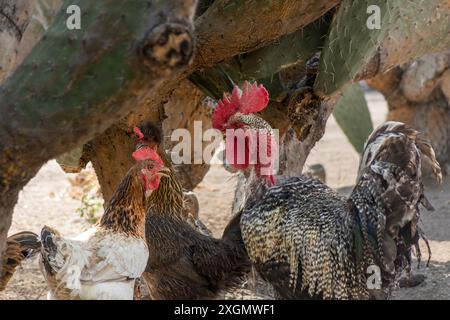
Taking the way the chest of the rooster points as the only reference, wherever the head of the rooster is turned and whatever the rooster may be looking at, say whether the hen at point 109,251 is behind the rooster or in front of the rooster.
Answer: in front

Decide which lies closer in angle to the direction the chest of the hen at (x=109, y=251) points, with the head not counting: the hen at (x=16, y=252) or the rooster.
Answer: the rooster

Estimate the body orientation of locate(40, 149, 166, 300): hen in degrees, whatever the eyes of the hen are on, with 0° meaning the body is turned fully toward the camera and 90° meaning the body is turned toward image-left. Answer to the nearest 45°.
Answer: approximately 270°

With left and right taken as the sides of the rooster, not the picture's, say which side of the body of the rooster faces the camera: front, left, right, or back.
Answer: left

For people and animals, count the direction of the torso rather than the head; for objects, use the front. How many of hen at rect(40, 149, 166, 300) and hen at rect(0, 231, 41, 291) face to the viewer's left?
1

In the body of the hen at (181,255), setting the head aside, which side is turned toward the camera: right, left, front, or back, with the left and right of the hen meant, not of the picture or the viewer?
left

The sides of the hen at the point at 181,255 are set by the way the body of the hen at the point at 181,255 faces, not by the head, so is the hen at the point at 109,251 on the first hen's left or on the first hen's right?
on the first hen's left

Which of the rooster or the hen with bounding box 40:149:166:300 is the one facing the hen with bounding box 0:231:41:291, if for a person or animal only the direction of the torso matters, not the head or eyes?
the rooster

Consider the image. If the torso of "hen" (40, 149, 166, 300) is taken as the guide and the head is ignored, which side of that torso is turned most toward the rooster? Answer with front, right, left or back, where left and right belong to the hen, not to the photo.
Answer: front

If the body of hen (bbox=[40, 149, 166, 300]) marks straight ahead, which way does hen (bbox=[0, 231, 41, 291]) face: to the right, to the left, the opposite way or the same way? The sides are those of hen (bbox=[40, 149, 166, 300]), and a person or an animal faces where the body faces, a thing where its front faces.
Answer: the opposite way

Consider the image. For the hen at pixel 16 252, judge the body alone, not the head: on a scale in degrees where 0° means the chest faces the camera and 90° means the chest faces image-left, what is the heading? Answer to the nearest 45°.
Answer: approximately 90°
